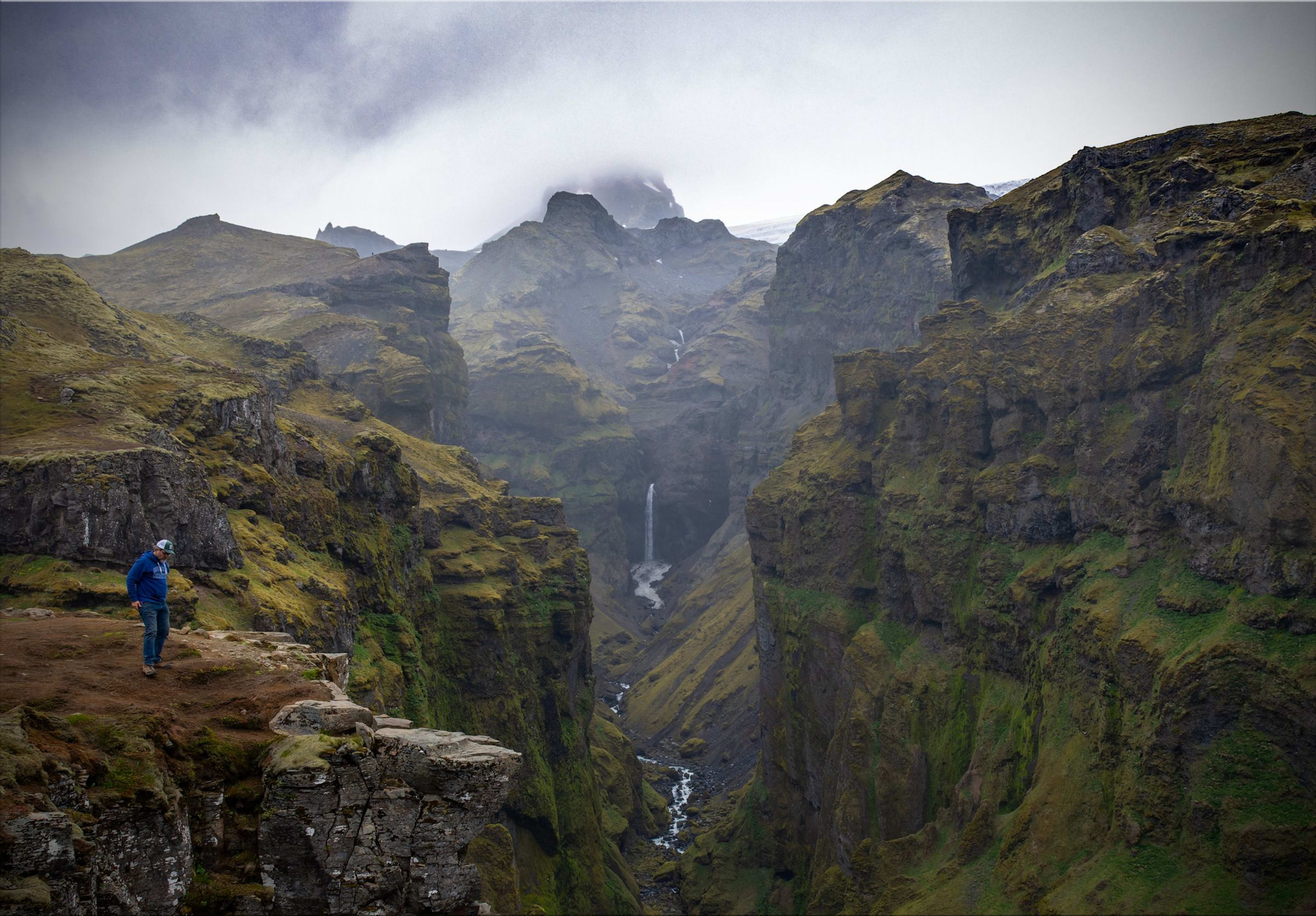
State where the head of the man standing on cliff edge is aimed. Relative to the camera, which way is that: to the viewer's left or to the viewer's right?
to the viewer's right

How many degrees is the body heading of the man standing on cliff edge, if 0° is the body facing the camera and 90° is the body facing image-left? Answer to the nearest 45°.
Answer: approximately 315°

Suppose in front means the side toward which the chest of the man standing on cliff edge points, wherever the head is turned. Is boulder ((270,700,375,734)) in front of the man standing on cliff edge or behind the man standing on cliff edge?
in front
